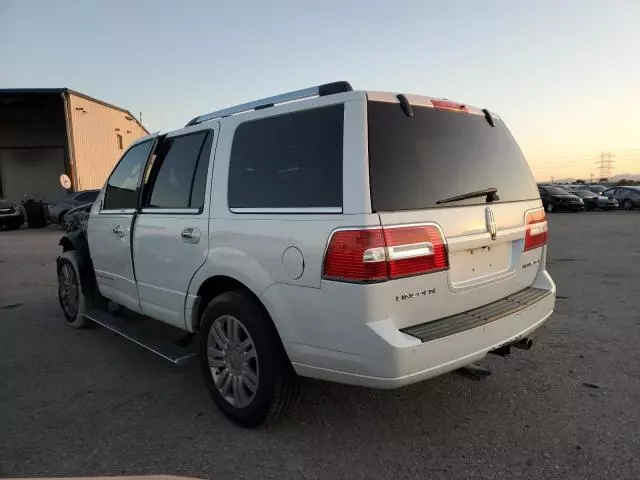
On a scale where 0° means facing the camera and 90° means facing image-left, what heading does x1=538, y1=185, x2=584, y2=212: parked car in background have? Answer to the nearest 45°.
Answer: approximately 315°

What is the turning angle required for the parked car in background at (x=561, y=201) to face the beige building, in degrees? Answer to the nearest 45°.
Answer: approximately 90° to its right

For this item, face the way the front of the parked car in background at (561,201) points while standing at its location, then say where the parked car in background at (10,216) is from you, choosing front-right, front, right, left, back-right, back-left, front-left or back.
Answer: right

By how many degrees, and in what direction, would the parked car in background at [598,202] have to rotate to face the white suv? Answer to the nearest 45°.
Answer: approximately 45° to its right

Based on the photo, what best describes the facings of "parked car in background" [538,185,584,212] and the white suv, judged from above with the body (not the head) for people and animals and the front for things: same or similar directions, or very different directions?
very different directions

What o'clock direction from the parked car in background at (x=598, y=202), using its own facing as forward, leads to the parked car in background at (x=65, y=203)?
the parked car in background at (x=65, y=203) is roughly at 3 o'clock from the parked car in background at (x=598, y=202).

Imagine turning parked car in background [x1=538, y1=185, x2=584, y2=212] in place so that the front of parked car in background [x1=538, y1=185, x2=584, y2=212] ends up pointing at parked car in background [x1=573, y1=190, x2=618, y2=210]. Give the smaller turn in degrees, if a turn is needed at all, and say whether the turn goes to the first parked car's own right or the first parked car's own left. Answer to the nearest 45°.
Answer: approximately 90° to the first parked car's own left

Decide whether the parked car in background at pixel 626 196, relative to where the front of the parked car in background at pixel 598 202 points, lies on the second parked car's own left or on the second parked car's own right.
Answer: on the second parked car's own left

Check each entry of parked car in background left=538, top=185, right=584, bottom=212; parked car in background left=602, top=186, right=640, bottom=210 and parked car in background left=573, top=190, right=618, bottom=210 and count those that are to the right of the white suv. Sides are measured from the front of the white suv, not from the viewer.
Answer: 3

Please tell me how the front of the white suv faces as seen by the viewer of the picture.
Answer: facing away from the viewer and to the left of the viewer

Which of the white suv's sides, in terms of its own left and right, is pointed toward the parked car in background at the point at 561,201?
right
